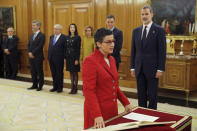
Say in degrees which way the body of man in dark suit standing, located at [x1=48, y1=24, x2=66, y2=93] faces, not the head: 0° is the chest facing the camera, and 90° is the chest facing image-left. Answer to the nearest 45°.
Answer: approximately 45°

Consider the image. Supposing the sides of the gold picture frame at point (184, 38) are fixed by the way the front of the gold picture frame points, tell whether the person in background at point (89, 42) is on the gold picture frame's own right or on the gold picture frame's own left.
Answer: on the gold picture frame's own right

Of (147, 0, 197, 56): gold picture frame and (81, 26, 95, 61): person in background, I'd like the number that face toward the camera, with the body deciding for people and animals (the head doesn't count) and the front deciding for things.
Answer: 2

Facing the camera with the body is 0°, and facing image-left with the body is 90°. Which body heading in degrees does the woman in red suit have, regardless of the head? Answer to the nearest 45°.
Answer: approximately 315°

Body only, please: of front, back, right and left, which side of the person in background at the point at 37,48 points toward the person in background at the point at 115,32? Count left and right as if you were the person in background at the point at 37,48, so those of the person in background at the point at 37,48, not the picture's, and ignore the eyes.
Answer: left

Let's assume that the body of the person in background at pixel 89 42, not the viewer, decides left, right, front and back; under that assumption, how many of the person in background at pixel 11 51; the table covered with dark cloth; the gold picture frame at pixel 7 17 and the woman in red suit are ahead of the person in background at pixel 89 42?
2
